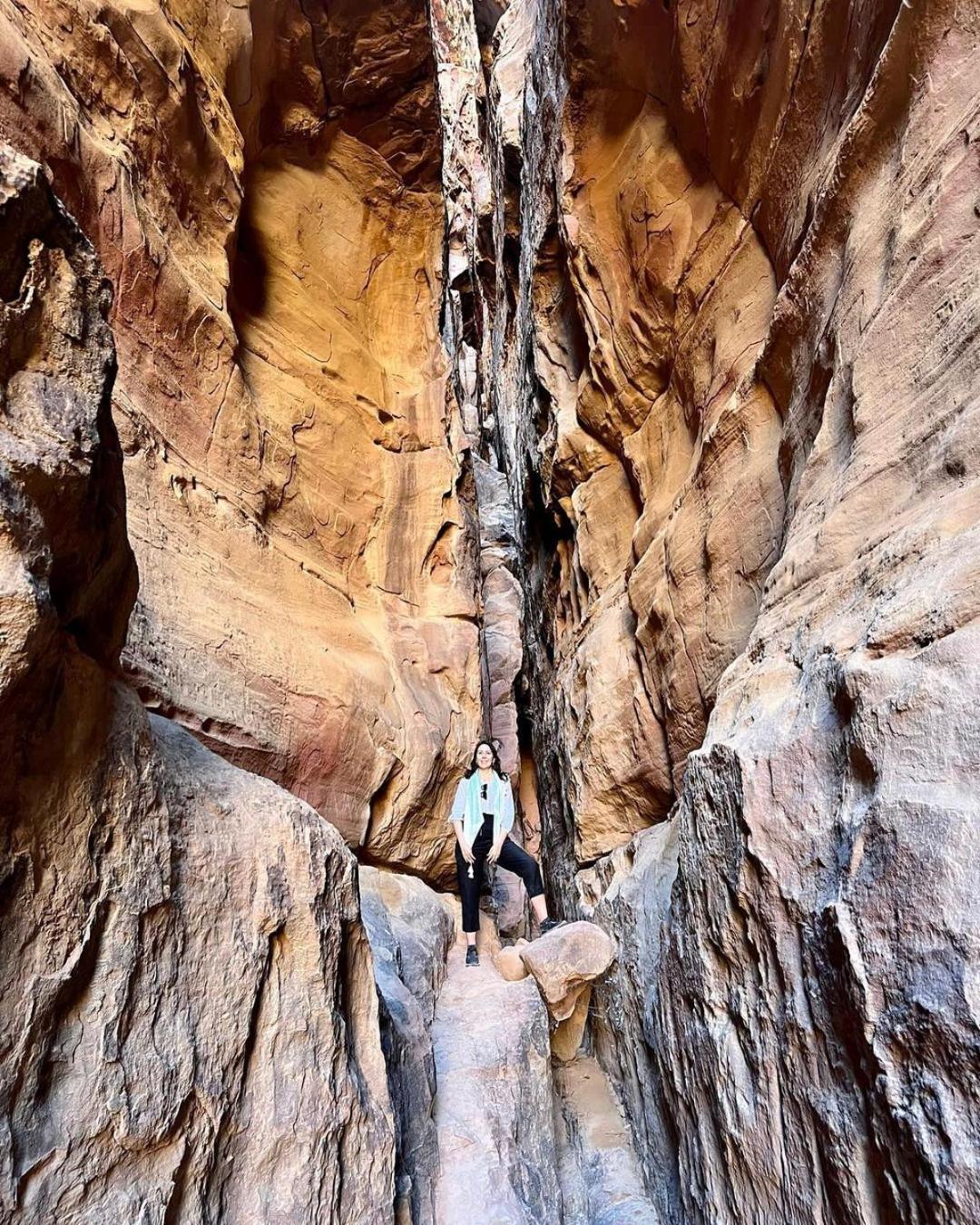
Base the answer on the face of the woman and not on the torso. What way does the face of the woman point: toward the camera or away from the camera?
toward the camera

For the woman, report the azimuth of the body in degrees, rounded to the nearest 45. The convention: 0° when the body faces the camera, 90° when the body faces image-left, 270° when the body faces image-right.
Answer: approximately 0°
